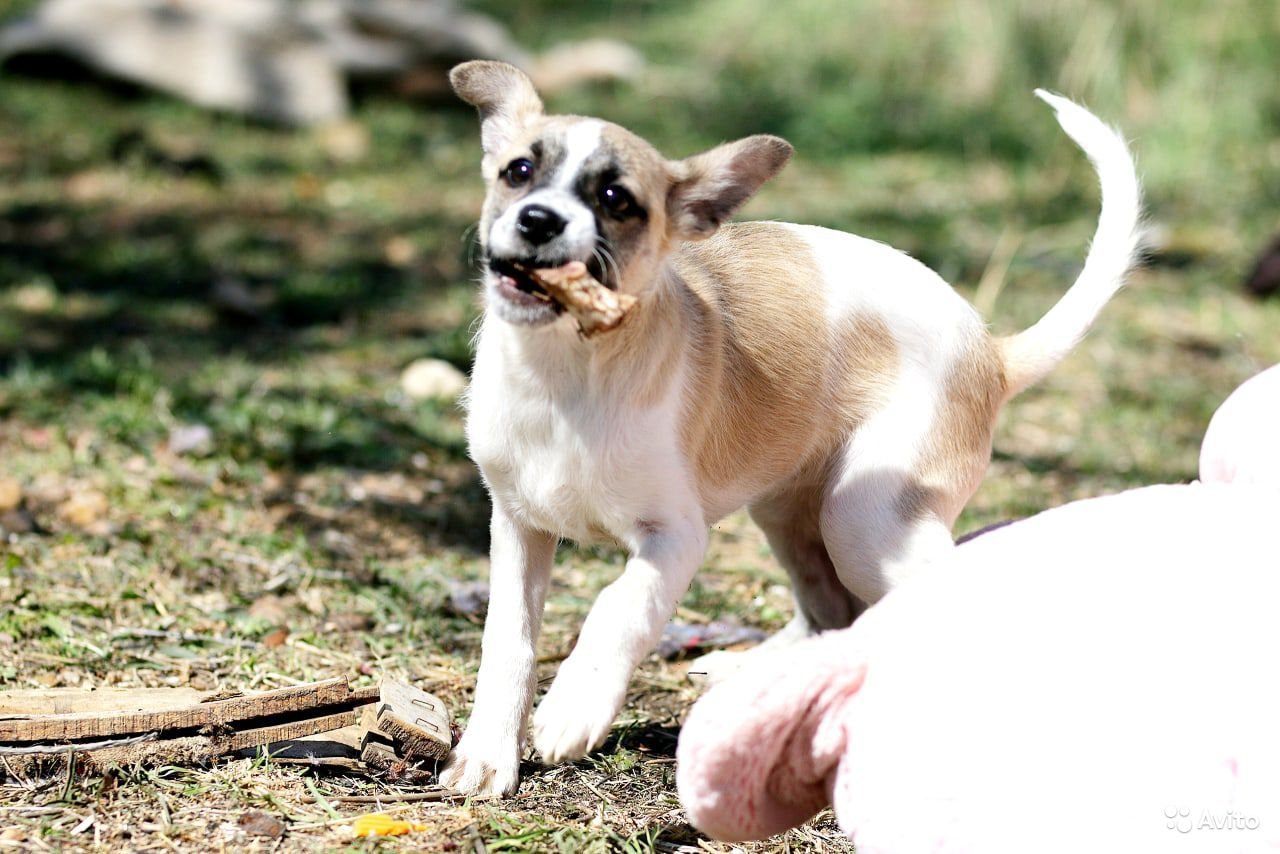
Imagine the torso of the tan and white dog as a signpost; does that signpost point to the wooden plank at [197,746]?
yes

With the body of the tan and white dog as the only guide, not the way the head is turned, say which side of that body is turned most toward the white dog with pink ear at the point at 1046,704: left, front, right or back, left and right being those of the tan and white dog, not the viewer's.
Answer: left

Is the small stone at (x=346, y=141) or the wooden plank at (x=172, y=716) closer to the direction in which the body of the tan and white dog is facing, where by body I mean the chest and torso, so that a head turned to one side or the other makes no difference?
the wooden plank

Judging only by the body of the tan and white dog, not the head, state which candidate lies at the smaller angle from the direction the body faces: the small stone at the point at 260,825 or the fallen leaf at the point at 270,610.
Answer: the small stone

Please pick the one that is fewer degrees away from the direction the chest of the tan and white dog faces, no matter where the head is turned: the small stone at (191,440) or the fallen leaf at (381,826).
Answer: the fallen leaf

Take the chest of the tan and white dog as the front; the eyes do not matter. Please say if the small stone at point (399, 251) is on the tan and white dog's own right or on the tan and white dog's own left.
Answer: on the tan and white dog's own right

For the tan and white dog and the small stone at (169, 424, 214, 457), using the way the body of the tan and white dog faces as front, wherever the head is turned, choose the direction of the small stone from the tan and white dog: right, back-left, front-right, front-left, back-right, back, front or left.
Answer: right

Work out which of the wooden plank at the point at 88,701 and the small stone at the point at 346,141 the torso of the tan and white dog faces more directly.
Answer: the wooden plank

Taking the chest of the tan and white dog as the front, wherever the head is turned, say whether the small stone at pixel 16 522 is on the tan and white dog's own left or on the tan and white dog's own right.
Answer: on the tan and white dog's own right

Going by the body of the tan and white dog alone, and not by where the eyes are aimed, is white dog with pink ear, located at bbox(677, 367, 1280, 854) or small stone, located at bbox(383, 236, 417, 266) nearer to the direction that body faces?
the white dog with pink ear

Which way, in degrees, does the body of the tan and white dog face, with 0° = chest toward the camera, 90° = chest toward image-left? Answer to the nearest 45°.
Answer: approximately 45°
